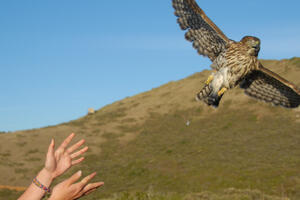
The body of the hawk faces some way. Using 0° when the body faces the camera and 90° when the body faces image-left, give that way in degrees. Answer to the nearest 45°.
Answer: approximately 315°
